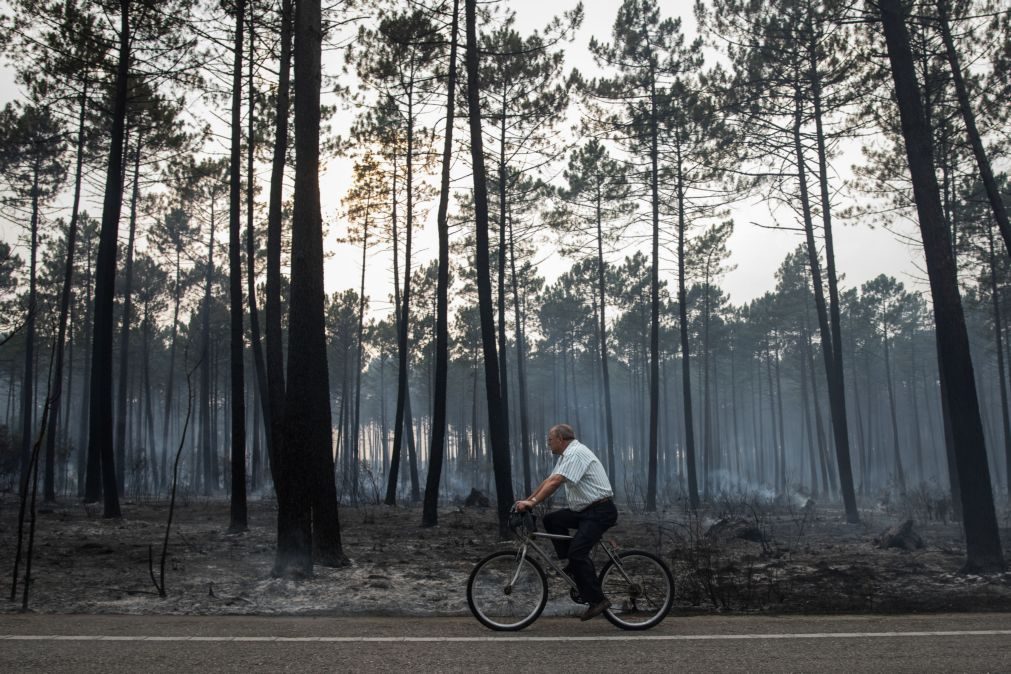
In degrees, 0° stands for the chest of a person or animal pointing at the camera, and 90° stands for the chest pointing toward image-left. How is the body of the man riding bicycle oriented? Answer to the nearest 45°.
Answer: approximately 90°

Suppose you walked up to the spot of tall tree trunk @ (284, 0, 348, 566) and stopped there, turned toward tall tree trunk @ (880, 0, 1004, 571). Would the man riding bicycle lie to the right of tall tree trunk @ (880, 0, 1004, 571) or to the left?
right

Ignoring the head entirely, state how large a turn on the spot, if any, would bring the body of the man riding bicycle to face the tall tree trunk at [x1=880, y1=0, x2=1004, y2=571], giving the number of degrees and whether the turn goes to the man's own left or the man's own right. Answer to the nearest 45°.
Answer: approximately 135° to the man's own right

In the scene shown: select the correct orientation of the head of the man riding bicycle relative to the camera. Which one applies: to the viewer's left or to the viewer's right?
to the viewer's left

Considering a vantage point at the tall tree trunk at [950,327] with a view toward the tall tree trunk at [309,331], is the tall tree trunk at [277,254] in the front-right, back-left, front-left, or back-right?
front-right

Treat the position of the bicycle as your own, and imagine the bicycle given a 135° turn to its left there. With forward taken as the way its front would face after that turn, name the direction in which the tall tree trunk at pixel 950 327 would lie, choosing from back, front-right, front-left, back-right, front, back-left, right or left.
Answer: left

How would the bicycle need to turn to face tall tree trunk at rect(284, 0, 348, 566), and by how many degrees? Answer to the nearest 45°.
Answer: approximately 45° to its right

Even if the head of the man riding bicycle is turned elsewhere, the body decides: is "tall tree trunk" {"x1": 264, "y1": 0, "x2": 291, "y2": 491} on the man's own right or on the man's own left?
on the man's own right

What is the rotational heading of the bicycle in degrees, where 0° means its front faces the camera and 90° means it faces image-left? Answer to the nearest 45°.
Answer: approximately 90°

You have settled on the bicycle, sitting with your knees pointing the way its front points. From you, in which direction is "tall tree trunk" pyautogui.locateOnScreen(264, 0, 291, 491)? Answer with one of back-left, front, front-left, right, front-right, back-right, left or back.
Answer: front-right

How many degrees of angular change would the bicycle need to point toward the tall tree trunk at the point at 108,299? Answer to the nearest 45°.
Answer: approximately 45° to its right
